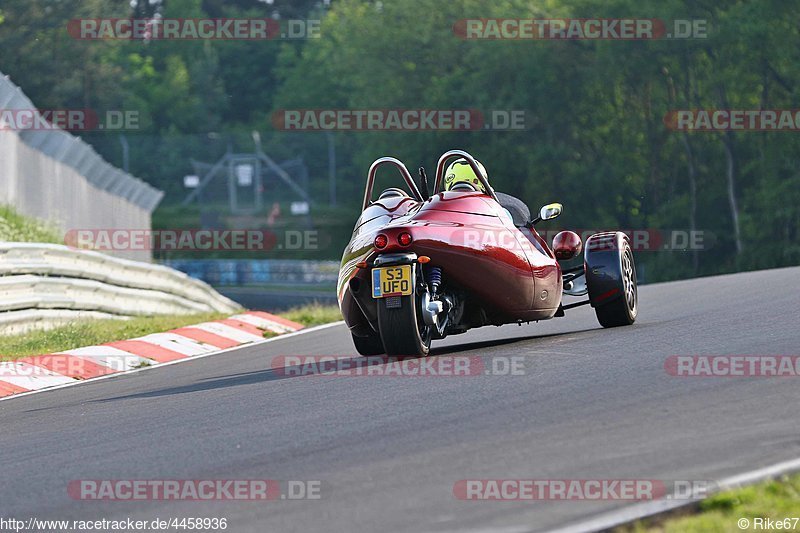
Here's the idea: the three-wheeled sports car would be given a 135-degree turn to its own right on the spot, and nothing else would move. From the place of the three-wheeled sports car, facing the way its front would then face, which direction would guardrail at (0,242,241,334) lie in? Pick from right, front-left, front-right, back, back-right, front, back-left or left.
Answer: back-right

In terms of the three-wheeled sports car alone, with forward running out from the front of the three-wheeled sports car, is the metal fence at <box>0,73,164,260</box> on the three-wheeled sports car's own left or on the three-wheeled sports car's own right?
on the three-wheeled sports car's own left

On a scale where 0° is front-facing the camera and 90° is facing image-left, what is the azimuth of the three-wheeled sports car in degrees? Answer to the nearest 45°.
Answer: approximately 225°

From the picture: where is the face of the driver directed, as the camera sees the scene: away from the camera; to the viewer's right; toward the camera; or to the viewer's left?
away from the camera
